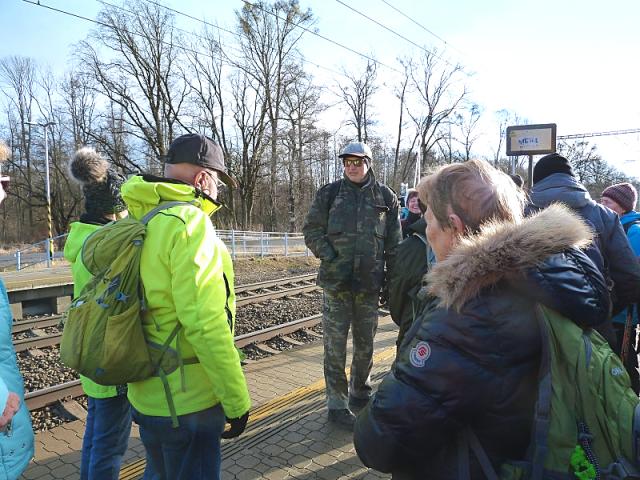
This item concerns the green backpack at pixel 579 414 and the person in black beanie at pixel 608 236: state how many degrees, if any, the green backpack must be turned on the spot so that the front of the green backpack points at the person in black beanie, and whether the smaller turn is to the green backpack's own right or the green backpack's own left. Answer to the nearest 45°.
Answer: approximately 135° to the green backpack's own left

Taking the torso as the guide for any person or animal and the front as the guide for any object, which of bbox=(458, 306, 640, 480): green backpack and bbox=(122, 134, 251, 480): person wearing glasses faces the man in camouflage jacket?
the person wearing glasses

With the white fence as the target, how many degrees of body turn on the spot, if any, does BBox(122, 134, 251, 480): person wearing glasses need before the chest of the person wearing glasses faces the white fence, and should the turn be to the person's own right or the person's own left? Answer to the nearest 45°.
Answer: approximately 45° to the person's own left

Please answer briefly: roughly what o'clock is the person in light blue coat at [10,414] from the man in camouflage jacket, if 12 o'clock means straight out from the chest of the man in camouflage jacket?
The person in light blue coat is roughly at 1 o'clock from the man in camouflage jacket.

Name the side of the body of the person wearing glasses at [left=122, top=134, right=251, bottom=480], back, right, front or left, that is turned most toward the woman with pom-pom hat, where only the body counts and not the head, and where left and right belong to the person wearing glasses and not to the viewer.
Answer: left

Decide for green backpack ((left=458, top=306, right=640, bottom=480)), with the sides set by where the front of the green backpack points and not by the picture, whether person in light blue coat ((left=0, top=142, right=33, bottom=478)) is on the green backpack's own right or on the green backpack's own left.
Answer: on the green backpack's own right

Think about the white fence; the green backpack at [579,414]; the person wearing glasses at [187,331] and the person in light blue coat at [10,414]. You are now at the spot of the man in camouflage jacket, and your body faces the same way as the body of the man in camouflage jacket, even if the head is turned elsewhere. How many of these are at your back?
1

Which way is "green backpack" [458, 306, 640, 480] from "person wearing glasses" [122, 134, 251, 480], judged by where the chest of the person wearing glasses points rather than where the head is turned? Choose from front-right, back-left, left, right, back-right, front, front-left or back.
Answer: right

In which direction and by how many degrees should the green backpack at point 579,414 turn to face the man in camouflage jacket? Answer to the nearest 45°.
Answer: approximately 180°

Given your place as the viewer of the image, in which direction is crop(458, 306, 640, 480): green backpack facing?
facing the viewer and to the right of the viewer

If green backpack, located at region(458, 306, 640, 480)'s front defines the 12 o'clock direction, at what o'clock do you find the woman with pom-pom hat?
The woman with pom-pom hat is roughly at 5 o'clock from the green backpack.

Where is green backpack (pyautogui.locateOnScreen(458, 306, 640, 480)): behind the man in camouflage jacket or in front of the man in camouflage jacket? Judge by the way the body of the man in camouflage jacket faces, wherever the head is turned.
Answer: in front

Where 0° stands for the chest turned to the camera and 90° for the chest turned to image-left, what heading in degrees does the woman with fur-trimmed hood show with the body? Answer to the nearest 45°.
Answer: approximately 135°

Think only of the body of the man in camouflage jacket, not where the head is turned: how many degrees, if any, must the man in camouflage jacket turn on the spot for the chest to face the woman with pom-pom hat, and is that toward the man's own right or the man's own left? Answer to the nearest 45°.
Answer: approximately 45° to the man's own right

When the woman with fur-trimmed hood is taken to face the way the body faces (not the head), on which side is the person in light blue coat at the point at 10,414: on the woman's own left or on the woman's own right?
on the woman's own left

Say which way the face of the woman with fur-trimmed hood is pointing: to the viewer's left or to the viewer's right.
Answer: to the viewer's left

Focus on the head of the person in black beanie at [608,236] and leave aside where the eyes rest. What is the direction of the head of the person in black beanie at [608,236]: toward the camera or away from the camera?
away from the camera

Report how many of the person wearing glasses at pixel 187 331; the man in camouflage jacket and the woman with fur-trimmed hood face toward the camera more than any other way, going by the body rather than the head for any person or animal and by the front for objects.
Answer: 1

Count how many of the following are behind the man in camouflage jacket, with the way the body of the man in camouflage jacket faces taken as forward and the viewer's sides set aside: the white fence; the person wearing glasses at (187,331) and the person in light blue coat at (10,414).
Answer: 1
